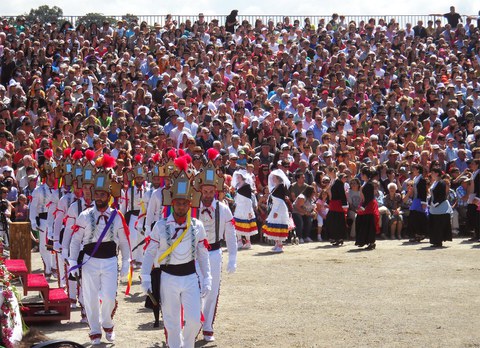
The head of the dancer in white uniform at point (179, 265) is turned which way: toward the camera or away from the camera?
toward the camera

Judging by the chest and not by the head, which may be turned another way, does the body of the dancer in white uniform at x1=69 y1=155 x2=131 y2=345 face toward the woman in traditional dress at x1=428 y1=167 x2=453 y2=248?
no

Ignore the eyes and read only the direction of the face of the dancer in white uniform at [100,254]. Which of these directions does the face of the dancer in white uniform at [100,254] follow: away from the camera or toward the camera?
toward the camera

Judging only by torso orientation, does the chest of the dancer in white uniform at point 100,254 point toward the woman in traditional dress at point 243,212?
no
